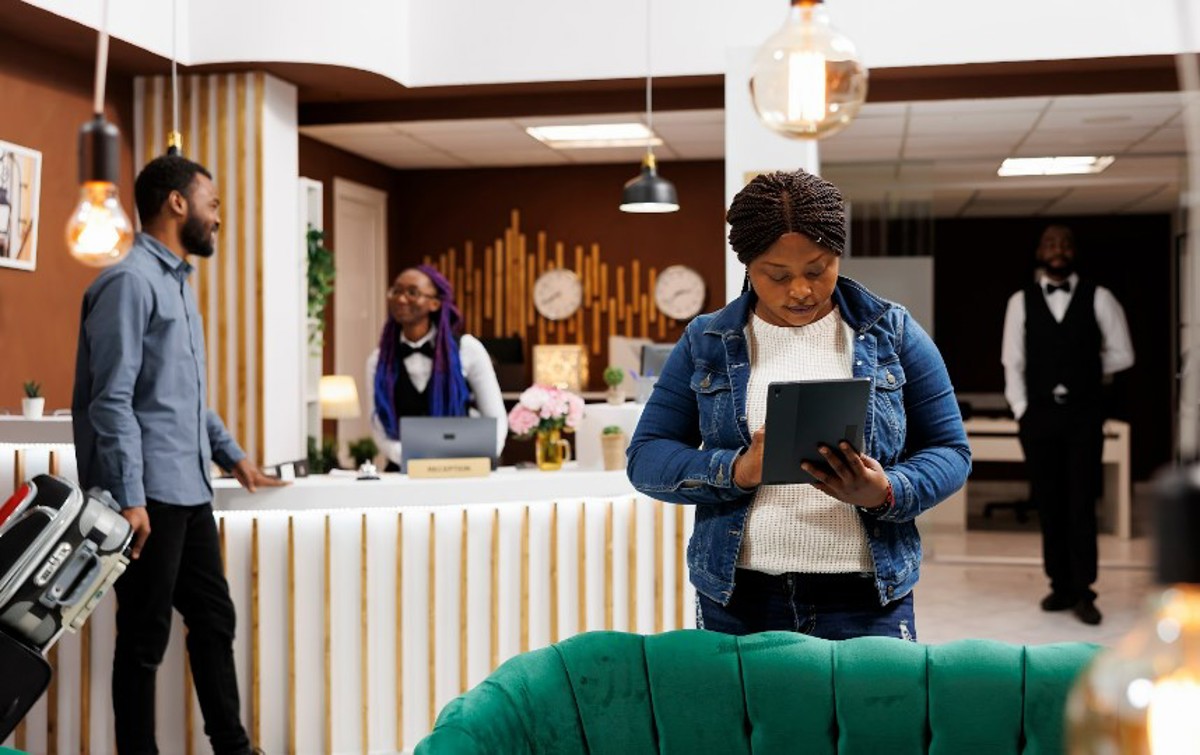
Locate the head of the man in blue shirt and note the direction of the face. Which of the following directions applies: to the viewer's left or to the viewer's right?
to the viewer's right

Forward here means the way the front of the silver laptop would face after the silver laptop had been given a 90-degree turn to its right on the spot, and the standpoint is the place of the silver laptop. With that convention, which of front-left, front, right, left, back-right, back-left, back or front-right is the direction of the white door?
left

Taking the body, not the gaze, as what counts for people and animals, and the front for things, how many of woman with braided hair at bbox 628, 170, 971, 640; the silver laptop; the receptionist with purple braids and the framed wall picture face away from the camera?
1

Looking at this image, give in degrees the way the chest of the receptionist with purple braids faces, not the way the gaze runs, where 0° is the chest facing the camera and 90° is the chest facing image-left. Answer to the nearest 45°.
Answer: approximately 45°

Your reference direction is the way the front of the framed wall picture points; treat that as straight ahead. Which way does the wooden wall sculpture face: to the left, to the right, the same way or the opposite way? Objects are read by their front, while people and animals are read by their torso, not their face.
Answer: to the right

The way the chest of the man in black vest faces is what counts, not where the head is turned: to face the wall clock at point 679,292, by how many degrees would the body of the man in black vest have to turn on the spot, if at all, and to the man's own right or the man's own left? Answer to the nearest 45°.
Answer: approximately 135° to the man's own right

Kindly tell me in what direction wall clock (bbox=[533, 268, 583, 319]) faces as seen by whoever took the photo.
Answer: facing the viewer

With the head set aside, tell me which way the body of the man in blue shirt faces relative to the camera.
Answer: to the viewer's right

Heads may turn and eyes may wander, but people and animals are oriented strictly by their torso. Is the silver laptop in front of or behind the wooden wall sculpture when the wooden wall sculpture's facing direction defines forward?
in front

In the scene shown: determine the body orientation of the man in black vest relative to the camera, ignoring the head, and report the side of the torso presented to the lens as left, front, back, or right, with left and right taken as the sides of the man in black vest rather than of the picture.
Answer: front

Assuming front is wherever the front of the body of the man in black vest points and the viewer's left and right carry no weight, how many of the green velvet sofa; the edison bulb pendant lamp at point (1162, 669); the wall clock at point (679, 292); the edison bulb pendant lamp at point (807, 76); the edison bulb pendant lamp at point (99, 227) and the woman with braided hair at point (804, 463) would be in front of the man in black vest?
5

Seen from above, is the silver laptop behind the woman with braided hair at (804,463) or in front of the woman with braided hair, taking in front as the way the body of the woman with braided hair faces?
behind

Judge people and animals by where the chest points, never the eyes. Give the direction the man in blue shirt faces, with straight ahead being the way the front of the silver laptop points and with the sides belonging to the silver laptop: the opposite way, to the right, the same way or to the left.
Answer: to the right

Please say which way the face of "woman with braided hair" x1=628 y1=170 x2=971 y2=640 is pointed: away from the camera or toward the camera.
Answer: toward the camera

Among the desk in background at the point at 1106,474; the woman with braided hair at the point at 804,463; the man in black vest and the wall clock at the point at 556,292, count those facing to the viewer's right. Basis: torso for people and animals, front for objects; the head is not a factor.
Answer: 0

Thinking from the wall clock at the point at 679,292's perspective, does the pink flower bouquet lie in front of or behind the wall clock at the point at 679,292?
in front

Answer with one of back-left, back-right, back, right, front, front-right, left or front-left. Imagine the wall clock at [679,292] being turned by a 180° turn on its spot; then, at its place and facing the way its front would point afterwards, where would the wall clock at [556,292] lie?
left
